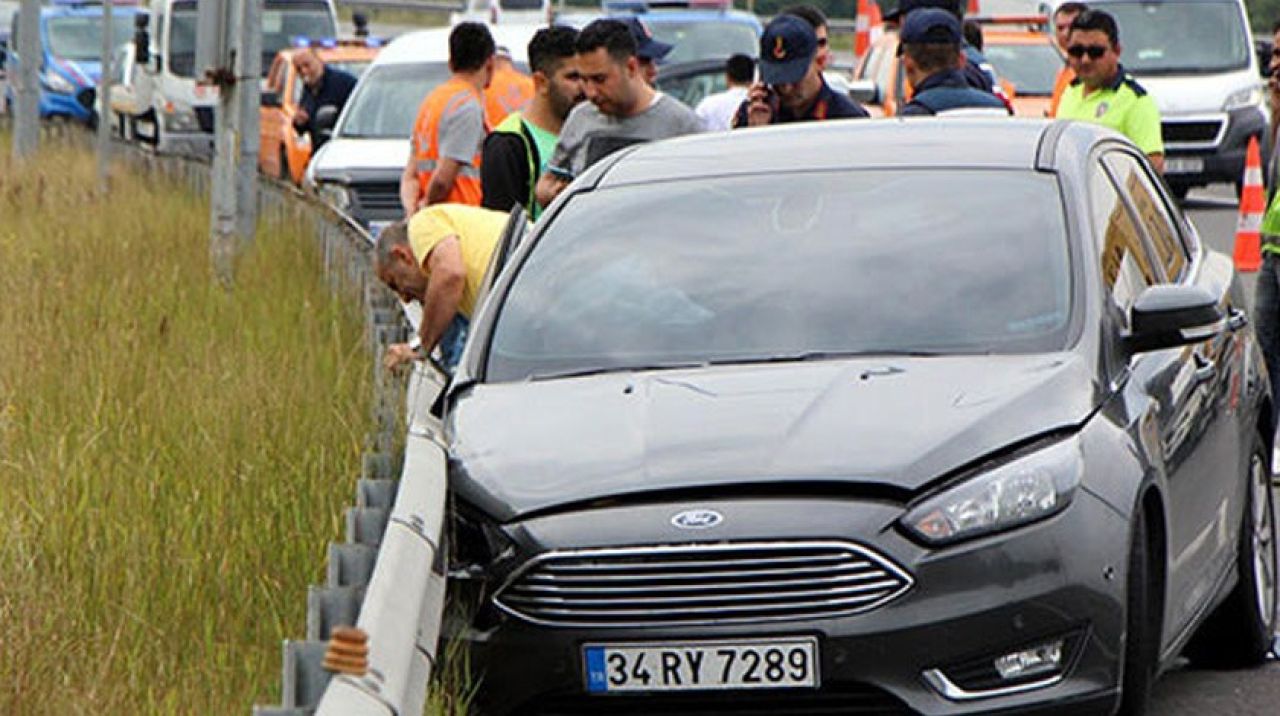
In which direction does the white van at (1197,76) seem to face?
toward the camera

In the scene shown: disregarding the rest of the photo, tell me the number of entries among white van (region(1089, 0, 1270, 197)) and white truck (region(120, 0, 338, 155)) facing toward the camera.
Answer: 2

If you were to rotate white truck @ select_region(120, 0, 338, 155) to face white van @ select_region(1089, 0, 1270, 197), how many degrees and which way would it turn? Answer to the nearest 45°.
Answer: approximately 45° to its left

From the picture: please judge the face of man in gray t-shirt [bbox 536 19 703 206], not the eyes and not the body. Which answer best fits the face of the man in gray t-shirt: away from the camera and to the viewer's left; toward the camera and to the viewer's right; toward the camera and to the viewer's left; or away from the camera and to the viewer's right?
toward the camera and to the viewer's left

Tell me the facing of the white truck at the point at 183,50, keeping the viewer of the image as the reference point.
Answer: facing the viewer

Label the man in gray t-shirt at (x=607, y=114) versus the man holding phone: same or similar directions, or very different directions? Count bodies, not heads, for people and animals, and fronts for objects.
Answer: same or similar directions

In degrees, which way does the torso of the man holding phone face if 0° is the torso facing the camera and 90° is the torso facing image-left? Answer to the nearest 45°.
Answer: approximately 45°
